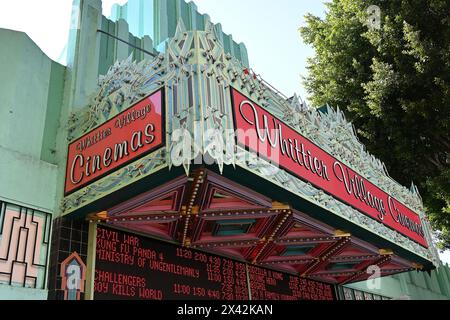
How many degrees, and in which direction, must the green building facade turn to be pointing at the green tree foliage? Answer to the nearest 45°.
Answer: approximately 90° to its left
